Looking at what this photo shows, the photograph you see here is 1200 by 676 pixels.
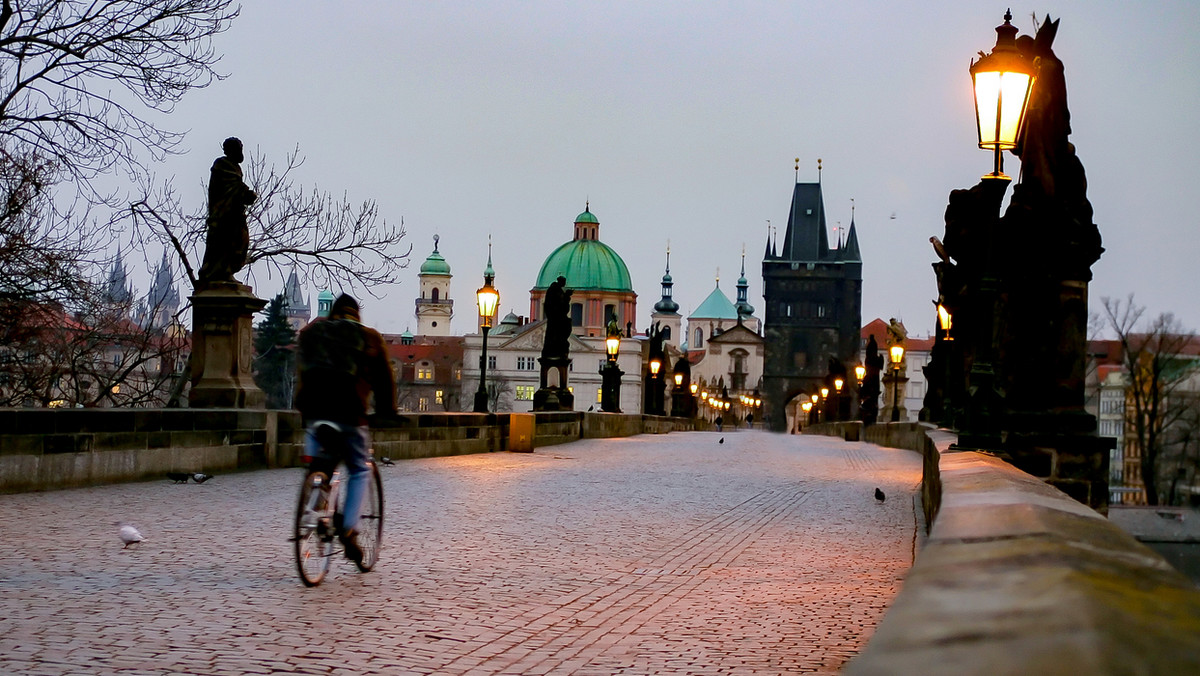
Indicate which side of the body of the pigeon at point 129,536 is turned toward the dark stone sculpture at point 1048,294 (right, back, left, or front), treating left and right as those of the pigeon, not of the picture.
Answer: back

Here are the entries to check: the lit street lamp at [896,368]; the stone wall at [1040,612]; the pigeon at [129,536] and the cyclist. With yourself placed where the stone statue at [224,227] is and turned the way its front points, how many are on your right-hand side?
3

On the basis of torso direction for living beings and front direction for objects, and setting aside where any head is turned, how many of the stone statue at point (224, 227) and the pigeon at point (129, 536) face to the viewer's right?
1

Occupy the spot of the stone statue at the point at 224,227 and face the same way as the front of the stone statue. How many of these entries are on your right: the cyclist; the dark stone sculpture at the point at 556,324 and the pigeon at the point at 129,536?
2

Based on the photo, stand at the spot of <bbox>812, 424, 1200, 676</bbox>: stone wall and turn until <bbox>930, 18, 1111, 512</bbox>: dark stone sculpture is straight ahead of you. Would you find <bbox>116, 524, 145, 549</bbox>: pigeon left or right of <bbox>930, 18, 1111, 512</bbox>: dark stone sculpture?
left

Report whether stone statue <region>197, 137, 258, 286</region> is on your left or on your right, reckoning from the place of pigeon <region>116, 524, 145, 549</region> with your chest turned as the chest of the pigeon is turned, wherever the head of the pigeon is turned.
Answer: on your right

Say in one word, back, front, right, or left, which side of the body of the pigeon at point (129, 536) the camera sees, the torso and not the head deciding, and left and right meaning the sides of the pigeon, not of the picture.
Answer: left

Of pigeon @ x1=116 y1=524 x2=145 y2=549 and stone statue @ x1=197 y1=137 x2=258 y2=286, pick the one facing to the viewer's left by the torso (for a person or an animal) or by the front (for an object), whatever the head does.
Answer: the pigeon

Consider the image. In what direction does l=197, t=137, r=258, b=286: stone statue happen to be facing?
to the viewer's right

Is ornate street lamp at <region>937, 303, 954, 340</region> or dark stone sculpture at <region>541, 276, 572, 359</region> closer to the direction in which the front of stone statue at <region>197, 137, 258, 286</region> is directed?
the ornate street lamp

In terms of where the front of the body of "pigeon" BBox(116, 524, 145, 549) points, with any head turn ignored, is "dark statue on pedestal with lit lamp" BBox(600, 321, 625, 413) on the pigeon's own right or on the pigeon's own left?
on the pigeon's own right

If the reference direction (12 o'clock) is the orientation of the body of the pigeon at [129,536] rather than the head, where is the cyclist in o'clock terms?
The cyclist is roughly at 8 o'clock from the pigeon.
